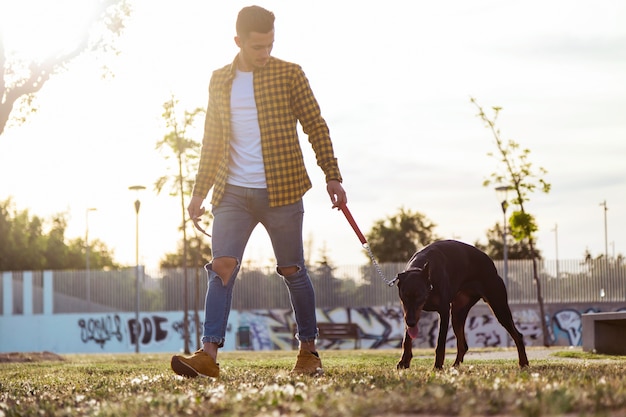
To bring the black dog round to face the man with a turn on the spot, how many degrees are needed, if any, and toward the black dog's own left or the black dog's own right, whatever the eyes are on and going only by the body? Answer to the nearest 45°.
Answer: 0° — it already faces them

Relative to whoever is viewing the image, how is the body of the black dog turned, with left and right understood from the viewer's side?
facing the viewer and to the left of the viewer

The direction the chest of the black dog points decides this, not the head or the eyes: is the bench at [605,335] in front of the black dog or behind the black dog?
behind

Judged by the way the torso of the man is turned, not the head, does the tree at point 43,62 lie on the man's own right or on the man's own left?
on the man's own right

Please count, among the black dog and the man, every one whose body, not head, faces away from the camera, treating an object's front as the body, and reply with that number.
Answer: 0

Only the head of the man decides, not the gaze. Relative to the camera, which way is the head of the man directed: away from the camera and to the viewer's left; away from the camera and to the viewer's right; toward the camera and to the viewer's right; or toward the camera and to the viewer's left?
toward the camera and to the viewer's right

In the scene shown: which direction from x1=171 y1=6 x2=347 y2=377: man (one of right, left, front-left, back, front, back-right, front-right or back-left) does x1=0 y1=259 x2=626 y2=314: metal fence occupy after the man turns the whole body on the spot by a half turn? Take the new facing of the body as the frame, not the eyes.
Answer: front-left

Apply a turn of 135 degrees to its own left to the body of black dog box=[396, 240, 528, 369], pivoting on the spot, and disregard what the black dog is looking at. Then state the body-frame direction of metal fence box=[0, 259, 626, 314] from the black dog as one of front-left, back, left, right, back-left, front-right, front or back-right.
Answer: left

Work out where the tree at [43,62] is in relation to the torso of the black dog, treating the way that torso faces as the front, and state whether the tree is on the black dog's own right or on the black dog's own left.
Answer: on the black dog's own right

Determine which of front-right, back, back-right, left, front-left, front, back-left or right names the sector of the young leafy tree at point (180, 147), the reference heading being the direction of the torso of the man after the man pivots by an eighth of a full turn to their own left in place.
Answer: back
